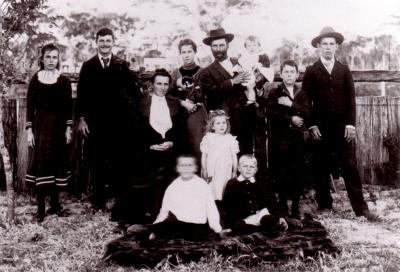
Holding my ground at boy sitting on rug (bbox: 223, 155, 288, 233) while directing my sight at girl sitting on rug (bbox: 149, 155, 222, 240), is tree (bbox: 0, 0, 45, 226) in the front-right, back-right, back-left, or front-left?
front-right

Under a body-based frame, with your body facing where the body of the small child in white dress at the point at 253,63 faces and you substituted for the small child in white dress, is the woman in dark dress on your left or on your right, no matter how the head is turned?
on your right

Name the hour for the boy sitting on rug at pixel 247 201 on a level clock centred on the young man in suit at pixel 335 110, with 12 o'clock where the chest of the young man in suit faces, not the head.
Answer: The boy sitting on rug is roughly at 1 o'clock from the young man in suit.

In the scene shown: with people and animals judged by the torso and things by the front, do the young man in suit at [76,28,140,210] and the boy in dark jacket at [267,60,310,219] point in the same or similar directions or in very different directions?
same or similar directions

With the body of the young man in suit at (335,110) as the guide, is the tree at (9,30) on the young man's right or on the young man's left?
on the young man's right

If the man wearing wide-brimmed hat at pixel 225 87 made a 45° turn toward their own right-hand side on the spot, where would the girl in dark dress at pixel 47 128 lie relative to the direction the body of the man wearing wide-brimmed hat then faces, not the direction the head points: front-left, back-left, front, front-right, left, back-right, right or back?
right

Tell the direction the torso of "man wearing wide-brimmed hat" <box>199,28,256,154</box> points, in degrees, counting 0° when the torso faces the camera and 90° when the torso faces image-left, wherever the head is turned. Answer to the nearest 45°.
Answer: approximately 315°

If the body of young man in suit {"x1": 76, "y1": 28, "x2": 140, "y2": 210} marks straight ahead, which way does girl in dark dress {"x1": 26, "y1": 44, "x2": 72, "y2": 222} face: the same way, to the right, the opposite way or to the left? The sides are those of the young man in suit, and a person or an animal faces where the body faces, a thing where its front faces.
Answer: the same way

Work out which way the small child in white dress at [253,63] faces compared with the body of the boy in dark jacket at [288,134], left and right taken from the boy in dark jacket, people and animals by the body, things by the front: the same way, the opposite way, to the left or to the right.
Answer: the same way

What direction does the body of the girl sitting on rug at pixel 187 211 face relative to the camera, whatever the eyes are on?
toward the camera

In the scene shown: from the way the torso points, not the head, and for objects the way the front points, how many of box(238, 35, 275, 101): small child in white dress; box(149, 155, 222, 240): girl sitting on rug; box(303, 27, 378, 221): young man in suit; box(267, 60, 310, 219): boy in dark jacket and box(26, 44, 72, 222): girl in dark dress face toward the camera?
5

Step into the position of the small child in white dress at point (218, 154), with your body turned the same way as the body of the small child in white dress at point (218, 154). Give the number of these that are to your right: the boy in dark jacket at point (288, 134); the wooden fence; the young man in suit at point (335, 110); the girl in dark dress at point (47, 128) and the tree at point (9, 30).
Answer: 2

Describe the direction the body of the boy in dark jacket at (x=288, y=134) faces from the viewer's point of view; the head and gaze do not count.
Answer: toward the camera

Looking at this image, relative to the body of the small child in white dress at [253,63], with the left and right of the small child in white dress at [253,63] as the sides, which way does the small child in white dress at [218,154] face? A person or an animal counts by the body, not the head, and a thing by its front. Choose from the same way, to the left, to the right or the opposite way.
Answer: the same way

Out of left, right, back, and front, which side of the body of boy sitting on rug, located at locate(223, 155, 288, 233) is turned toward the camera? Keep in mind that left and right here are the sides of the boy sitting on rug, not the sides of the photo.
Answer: front

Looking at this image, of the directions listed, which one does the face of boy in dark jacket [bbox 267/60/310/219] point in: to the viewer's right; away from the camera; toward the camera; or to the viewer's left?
toward the camera

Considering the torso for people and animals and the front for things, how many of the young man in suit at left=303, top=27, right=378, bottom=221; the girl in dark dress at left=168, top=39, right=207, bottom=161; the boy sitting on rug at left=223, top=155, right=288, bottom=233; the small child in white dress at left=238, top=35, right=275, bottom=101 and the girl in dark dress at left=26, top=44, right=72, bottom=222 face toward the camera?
5
